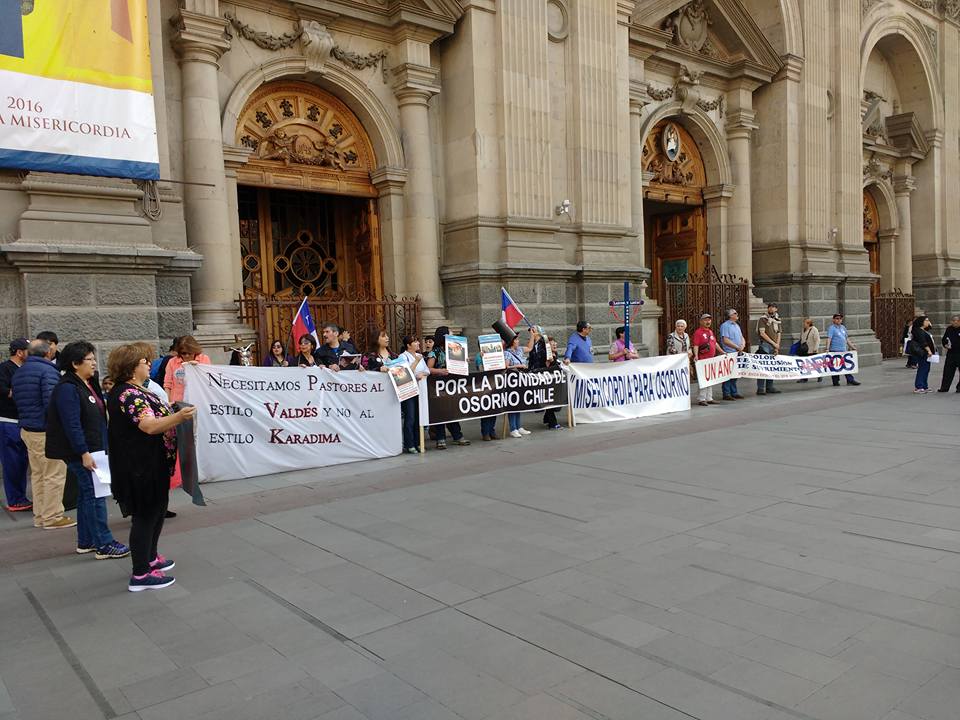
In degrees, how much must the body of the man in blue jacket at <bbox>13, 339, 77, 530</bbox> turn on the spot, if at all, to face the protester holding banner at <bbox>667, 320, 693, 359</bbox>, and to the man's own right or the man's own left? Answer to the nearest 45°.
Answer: approximately 45° to the man's own right

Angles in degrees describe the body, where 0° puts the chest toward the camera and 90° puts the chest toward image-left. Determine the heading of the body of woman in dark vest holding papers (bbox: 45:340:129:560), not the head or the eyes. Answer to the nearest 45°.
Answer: approximately 270°

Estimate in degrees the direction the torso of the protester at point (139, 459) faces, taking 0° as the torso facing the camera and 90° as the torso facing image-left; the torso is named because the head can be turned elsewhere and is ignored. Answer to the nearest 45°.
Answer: approximately 270°

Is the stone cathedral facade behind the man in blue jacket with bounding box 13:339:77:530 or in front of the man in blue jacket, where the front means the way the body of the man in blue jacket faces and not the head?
in front

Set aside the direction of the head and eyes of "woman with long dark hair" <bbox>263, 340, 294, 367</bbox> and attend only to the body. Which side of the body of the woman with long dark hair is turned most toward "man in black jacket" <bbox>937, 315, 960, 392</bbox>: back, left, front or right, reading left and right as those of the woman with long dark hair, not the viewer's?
left

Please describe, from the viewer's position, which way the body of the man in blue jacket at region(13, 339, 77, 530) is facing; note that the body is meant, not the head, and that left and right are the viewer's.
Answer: facing away from the viewer and to the right of the viewer

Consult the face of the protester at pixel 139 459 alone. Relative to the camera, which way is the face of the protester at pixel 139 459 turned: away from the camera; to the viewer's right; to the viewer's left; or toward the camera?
to the viewer's right

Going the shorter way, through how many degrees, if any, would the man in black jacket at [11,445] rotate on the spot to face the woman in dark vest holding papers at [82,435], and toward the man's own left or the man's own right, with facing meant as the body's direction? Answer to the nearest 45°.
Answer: approximately 90° to the man's own right
